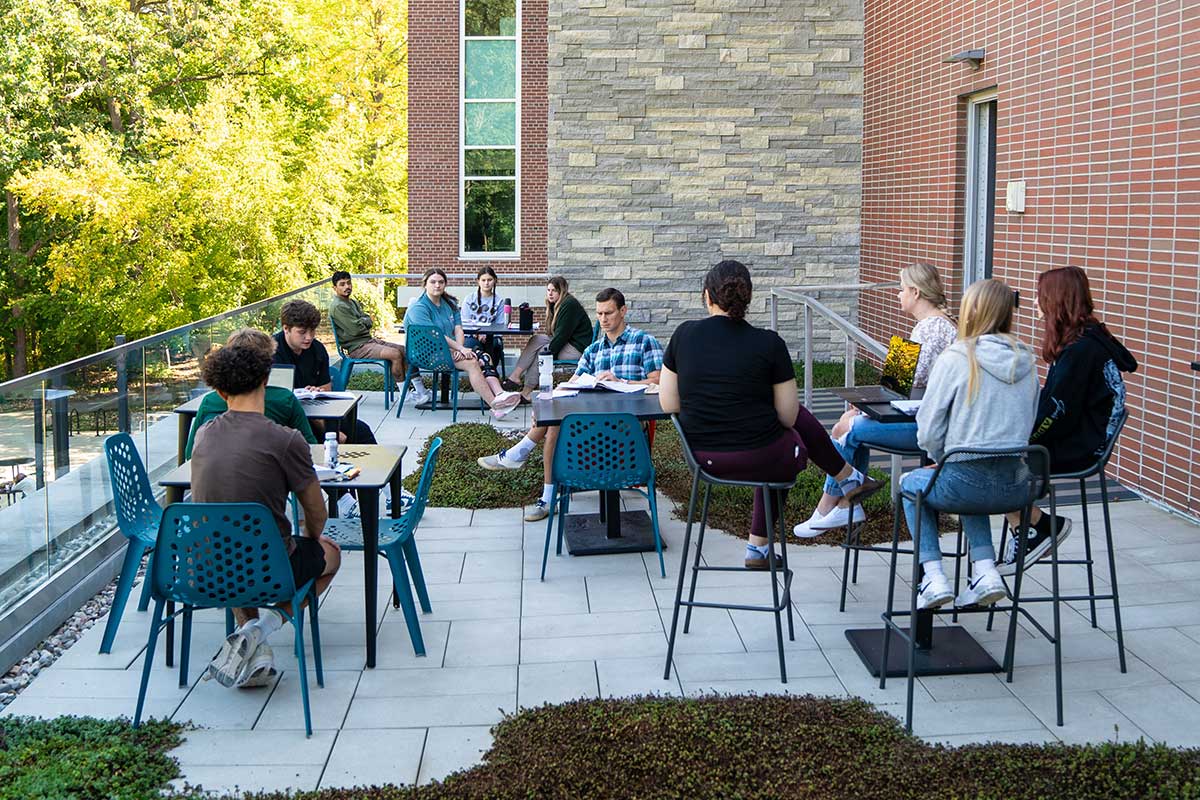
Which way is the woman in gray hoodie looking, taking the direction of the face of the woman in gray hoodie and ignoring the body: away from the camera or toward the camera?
away from the camera

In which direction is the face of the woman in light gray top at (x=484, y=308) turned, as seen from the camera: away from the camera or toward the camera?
toward the camera

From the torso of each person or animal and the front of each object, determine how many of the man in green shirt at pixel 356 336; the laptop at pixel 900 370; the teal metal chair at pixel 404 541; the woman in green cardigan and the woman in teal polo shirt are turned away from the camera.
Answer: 0

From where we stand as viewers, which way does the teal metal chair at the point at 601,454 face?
facing away from the viewer

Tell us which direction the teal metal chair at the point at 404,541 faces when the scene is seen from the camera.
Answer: facing to the left of the viewer

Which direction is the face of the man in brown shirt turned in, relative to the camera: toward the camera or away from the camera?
away from the camera

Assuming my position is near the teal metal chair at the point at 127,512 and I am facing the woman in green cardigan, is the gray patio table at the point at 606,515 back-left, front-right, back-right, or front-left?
front-right

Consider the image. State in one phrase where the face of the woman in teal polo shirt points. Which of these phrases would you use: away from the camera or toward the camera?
toward the camera

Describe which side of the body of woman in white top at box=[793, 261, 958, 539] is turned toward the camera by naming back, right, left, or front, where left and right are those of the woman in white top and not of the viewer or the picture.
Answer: left

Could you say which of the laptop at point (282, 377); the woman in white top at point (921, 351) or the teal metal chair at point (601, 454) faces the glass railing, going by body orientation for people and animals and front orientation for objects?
the woman in white top

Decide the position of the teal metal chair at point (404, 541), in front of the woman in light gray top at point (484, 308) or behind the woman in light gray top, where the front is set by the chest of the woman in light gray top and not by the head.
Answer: in front

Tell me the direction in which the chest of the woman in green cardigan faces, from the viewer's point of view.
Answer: to the viewer's left

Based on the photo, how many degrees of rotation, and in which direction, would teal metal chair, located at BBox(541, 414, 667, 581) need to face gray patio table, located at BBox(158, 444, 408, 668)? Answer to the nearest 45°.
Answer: approximately 135° to its left

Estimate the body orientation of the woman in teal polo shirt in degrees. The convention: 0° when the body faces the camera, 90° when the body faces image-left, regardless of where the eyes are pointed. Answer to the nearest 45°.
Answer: approximately 315°

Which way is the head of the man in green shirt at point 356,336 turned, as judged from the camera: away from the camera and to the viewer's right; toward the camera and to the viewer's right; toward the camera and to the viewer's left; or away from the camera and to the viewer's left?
toward the camera and to the viewer's right

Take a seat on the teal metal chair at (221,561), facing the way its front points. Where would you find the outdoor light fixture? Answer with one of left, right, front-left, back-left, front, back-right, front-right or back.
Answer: front-right

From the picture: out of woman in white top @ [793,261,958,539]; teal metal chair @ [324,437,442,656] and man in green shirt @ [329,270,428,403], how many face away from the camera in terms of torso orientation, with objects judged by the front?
0
